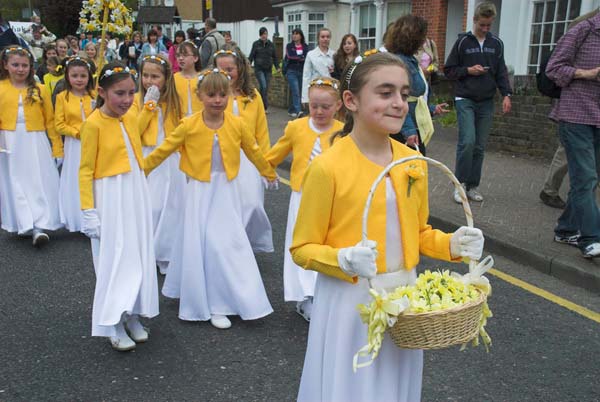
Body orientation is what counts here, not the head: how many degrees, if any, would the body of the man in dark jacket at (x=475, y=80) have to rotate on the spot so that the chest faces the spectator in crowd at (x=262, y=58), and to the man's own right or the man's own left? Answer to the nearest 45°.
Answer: approximately 135° to the man's own right

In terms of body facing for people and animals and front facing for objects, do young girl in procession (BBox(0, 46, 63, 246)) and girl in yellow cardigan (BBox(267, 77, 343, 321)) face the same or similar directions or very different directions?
same or similar directions

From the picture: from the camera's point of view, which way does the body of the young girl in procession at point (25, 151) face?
toward the camera

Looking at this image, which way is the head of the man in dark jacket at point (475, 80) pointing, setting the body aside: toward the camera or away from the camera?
toward the camera

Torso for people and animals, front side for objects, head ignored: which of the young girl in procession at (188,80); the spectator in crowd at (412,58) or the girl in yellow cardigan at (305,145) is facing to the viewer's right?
the spectator in crowd

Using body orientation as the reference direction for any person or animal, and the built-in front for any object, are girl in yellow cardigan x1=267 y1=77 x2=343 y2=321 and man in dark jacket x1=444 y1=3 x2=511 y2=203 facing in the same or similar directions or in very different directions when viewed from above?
same or similar directions

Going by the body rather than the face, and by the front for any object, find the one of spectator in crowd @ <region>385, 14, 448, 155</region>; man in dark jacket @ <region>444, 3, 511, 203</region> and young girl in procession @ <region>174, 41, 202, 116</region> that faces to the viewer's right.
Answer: the spectator in crowd

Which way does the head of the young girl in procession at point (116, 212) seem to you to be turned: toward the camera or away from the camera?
toward the camera

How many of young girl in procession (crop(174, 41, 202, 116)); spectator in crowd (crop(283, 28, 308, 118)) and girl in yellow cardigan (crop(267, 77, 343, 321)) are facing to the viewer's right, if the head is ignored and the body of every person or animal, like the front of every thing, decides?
0

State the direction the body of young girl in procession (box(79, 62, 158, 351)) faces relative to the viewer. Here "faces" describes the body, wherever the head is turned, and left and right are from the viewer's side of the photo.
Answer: facing the viewer and to the right of the viewer

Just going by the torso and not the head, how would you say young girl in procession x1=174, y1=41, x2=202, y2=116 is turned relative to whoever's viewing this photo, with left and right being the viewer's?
facing the viewer

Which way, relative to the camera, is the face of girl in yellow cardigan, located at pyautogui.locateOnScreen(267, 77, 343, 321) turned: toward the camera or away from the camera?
toward the camera

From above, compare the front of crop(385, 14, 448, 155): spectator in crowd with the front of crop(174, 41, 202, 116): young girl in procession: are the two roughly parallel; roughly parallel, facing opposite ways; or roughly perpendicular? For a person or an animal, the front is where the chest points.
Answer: roughly perpendicular

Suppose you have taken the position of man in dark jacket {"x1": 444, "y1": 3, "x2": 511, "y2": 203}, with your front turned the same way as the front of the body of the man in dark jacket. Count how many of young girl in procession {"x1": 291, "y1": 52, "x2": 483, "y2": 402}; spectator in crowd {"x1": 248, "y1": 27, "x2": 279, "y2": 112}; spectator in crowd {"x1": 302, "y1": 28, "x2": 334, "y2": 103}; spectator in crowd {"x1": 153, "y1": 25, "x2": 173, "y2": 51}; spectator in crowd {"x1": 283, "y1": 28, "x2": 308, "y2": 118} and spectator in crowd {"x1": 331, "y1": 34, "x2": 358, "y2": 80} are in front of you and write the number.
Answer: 1

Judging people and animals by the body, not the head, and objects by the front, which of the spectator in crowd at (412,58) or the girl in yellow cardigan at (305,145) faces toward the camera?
the girl in yellow cardigan

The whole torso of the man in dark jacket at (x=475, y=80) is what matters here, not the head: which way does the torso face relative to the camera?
toward the camera
